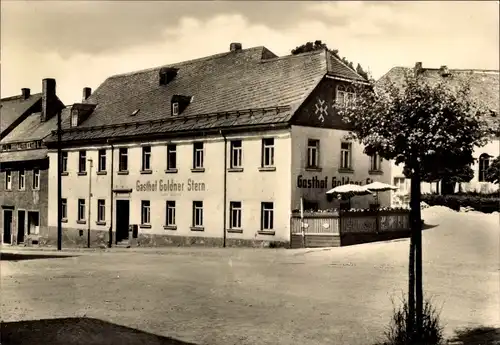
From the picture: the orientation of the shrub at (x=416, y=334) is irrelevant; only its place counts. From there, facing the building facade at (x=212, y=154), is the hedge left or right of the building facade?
right

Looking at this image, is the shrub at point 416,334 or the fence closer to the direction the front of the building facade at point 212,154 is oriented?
the shrub

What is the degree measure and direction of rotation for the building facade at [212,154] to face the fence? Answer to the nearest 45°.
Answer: approximately 90° to its left

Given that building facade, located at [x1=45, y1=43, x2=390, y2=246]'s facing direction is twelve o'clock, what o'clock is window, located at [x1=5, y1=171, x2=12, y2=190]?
The window is roughly at 3 o'clock from the building facade.

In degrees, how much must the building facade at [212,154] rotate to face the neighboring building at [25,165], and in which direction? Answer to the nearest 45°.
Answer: approximately 90° to its right

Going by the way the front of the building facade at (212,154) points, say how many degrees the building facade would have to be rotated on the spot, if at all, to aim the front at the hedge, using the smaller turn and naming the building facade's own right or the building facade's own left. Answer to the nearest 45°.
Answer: approximately 135° to the building facade's own left

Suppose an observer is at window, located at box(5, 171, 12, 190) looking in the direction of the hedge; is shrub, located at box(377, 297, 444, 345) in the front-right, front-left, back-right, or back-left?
front-right

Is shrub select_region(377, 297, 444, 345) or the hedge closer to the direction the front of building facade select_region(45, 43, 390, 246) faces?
the shrub

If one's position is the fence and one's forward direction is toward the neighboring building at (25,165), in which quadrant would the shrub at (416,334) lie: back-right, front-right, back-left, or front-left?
back-left

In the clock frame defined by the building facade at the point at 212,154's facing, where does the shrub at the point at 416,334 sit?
The shrub is roughly at 10 o'clock from the building facade.

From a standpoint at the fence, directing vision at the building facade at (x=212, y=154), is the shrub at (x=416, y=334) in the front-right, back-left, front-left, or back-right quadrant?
back-left

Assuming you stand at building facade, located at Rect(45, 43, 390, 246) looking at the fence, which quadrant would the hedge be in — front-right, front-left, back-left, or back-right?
front-left
